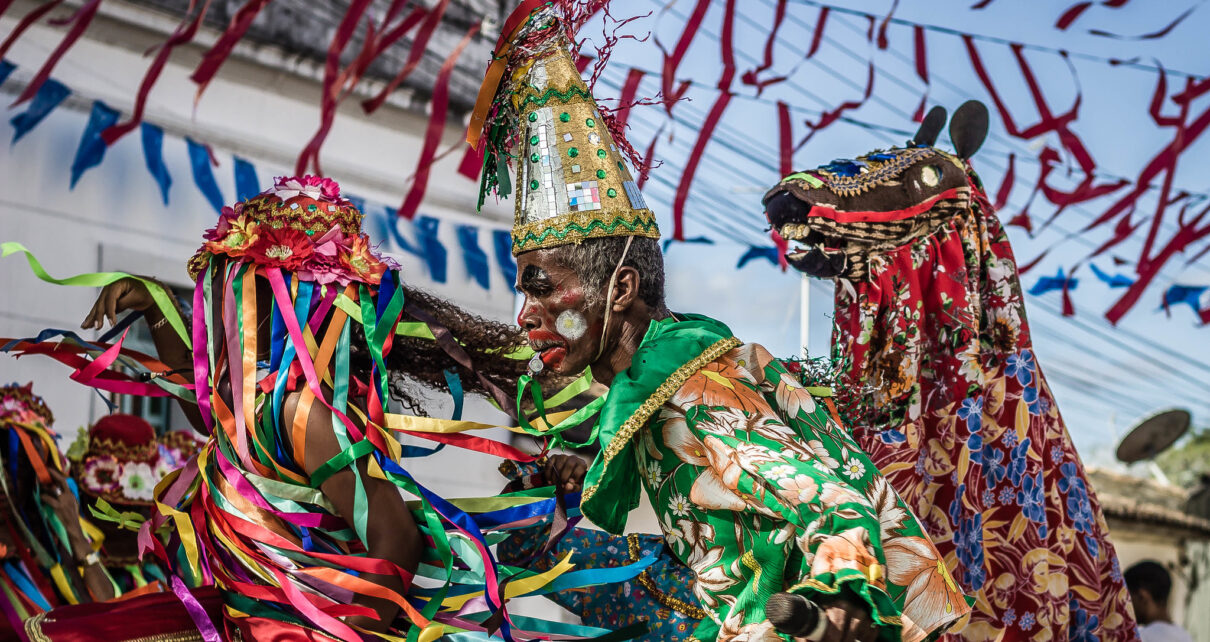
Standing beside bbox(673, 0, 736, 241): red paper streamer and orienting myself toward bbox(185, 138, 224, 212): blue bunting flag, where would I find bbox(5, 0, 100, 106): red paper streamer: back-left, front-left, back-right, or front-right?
front-left

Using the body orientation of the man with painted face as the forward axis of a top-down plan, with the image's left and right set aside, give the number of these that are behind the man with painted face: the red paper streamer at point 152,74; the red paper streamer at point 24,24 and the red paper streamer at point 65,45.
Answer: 0

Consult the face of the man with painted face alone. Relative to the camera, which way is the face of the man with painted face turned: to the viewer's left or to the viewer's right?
to the viewer's left

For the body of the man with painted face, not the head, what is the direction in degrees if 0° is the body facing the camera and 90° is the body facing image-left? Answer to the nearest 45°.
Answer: approximately 90°

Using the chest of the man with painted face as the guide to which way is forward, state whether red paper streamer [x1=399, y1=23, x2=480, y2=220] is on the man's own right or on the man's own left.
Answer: on the man's own right

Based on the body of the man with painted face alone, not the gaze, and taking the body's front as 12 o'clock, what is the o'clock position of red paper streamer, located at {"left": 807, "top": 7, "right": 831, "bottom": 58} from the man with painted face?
The red paper streamer is roughly at 3 o'clock from the man with painted face.

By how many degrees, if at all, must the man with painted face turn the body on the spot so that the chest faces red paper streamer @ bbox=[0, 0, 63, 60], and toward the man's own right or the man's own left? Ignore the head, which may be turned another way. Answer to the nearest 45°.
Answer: approximately 45° to the man's own right

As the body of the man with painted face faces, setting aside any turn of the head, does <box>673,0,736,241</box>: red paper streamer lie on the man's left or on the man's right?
on the man's right

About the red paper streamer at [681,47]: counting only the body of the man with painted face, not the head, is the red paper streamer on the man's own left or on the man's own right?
on the man's own right
